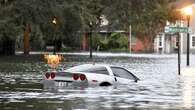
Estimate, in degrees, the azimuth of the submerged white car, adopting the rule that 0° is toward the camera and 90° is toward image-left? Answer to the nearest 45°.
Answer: approximately 225°
